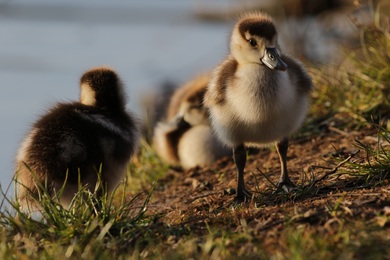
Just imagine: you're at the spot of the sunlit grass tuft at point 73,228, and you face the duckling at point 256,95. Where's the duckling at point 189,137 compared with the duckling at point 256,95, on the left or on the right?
left

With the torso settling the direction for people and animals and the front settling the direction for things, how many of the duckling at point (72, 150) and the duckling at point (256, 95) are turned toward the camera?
1

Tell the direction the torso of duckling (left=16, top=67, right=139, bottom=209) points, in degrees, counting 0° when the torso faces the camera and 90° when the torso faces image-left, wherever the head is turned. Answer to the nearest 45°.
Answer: approximately 225°

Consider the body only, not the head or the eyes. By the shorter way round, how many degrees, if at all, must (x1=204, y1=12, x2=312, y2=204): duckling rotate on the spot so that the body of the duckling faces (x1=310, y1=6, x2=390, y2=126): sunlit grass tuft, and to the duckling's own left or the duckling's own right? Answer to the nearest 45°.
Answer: approximately 135° to the duckling's own left

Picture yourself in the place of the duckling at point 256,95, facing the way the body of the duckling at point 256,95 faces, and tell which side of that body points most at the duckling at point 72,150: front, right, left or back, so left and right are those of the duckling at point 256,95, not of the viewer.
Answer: right

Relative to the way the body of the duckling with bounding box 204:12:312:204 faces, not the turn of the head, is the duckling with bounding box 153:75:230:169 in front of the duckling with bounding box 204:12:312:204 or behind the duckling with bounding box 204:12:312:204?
behind
